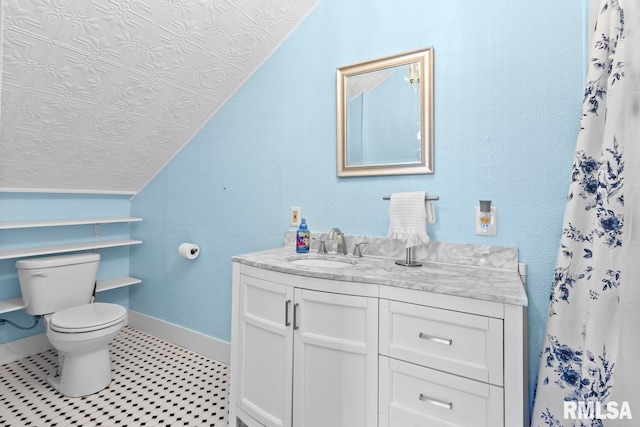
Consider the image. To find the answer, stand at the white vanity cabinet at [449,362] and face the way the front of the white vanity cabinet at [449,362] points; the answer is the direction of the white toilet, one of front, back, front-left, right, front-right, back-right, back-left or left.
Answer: front-right

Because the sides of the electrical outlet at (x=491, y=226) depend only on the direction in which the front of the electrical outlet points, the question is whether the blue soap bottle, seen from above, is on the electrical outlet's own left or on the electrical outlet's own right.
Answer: on the electrical outlet's own right

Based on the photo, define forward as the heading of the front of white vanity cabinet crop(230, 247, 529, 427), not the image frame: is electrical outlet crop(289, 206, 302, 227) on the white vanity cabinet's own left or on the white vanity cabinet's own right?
on the white vanity cabinet's own right

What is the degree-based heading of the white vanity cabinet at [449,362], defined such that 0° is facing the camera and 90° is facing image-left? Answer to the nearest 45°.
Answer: approximately 45°

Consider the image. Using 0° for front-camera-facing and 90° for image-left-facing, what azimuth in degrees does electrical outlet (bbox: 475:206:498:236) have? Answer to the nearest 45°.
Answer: approximately 0°
